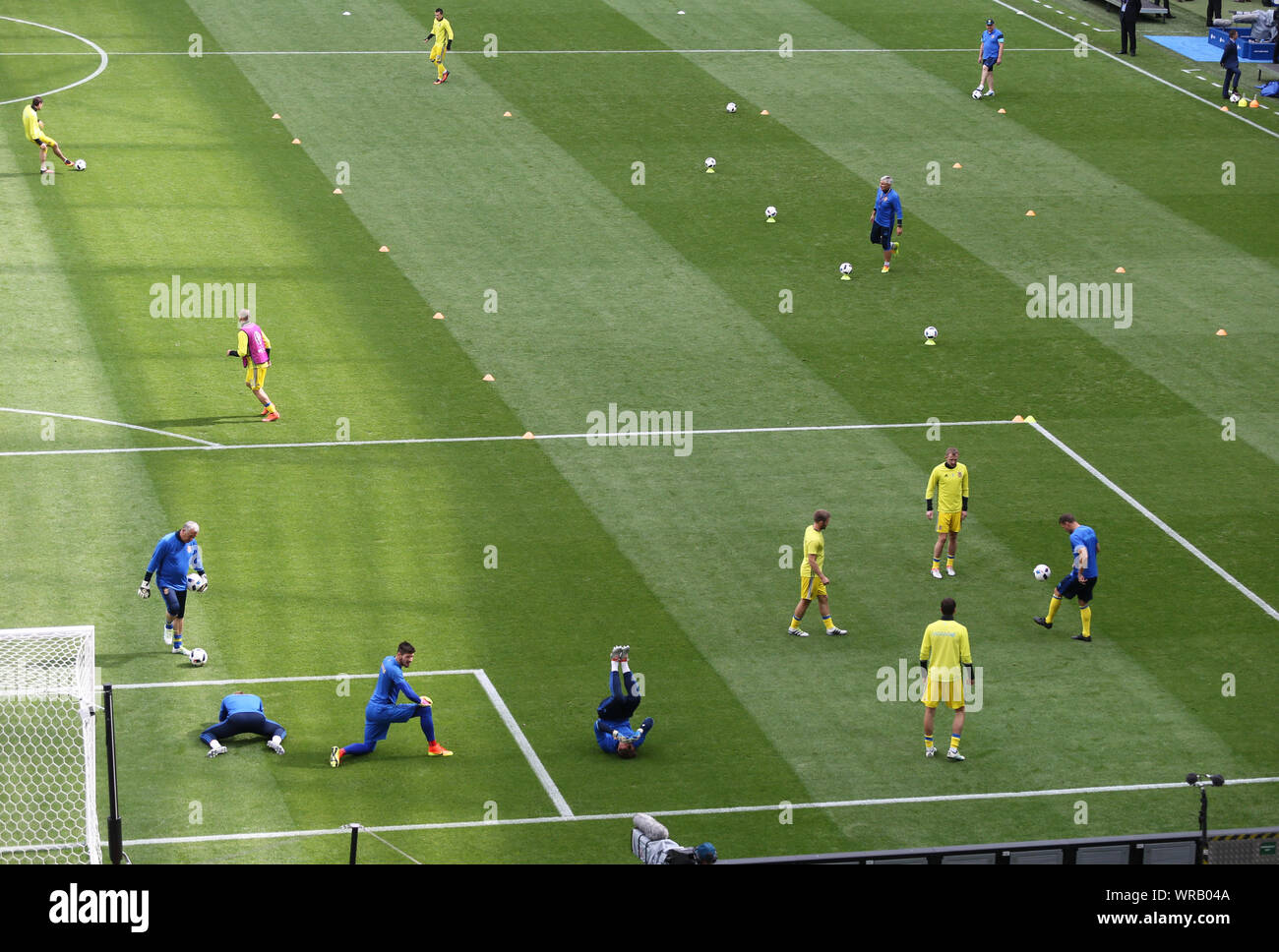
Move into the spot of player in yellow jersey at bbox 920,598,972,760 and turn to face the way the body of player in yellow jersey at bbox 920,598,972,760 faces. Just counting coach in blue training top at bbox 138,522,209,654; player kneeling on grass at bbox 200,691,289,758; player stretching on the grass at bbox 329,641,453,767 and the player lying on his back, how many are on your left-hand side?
4

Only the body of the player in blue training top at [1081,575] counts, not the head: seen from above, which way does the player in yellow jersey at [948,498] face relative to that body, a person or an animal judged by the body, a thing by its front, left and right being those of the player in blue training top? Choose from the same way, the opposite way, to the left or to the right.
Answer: to the left

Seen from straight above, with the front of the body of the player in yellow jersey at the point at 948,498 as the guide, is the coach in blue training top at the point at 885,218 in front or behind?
behind

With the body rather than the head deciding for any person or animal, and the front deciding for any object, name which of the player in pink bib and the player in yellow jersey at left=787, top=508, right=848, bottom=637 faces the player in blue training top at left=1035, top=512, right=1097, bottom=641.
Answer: the player in yellow jersey

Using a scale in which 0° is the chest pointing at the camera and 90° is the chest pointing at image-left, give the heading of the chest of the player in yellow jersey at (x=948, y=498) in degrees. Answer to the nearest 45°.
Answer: approximately 0°

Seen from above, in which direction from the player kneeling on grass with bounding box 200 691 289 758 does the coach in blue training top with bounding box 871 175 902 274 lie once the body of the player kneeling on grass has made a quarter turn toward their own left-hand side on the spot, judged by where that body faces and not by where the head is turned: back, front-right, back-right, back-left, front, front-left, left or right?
back-right

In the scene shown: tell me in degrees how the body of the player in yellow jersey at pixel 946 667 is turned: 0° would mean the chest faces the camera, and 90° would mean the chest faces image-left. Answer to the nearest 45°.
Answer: approximately 180°

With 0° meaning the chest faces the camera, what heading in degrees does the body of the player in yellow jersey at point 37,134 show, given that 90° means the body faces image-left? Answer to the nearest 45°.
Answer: approximately 270°

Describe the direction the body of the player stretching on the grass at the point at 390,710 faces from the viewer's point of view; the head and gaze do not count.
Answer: to the viewer's right

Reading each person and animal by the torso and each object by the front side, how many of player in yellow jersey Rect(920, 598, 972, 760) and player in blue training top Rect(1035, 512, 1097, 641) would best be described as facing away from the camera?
1

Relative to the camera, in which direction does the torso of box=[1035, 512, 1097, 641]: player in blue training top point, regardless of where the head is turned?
to the viewer's left
